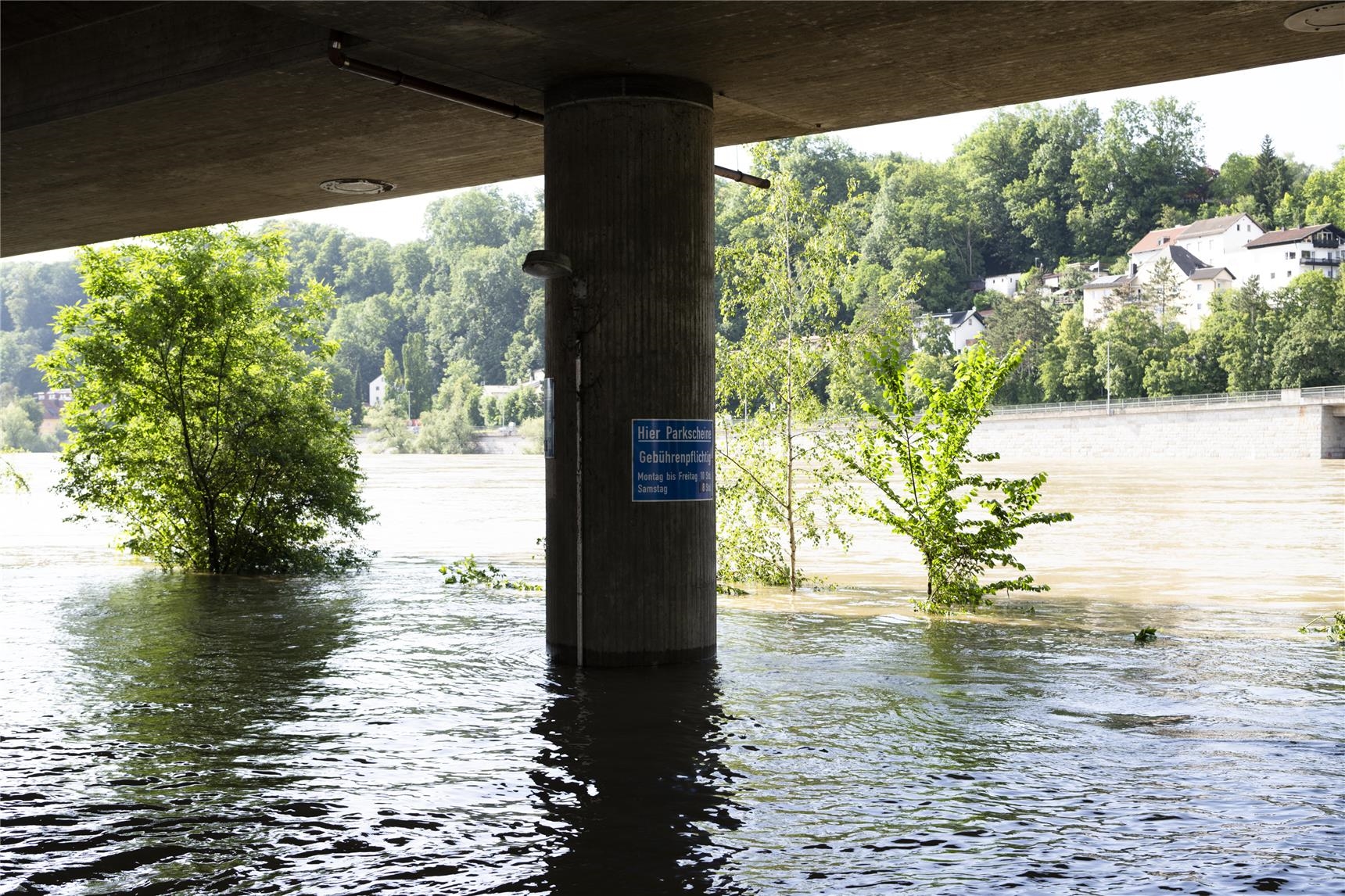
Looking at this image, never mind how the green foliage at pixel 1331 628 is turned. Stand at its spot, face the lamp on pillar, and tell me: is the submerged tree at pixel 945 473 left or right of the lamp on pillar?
right

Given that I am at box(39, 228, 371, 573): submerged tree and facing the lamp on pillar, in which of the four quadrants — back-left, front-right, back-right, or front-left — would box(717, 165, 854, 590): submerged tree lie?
front-left

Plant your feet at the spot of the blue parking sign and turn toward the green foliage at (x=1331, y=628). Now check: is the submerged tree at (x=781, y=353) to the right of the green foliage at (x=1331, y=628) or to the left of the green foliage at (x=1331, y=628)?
left

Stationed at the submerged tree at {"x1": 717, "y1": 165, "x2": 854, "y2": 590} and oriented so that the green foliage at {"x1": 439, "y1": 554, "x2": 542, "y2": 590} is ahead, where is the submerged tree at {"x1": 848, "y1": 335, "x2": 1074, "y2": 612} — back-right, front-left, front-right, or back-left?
back-left

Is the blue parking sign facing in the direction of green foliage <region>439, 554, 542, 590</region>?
no

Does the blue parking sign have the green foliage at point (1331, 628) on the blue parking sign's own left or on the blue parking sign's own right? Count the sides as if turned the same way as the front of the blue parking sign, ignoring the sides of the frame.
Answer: on the blue parking sign's own left

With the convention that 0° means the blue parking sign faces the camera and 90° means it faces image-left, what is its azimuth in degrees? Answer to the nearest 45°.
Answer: approximately 315°

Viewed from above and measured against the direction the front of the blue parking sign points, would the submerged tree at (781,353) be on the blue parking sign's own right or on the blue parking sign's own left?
on the blue parking sign's own left

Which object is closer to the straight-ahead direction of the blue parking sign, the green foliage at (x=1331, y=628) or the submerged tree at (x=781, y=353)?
the green foliage

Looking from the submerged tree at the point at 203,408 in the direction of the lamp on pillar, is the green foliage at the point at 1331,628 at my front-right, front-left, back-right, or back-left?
front-left

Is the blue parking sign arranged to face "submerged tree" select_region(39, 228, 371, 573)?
no

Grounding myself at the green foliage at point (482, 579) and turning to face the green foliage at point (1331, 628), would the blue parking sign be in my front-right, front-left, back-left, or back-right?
front-right

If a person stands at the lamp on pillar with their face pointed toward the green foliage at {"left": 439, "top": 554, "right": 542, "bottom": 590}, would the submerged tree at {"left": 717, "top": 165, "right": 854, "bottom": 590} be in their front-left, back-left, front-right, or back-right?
front-right

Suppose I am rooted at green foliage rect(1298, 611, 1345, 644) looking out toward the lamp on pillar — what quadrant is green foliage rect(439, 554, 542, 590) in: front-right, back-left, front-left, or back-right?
front-right

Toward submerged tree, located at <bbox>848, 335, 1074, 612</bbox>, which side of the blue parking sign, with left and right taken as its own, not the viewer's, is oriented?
left
